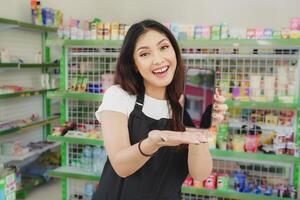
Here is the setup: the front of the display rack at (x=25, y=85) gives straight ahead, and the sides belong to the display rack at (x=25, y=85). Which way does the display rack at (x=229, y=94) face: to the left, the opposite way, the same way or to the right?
to the right

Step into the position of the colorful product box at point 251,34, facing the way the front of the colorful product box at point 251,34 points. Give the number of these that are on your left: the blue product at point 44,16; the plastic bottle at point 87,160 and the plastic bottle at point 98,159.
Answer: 0

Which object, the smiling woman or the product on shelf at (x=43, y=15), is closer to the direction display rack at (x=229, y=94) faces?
the smiling woman

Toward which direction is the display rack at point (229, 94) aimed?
toward the camera

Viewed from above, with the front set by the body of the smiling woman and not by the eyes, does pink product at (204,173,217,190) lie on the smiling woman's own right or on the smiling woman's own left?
on the smiling woman's own left

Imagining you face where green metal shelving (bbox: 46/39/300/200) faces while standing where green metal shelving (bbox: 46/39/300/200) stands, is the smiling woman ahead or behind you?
ahead

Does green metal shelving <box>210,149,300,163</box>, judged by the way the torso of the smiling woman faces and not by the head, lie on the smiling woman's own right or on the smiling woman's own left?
on the smiling woman's own left

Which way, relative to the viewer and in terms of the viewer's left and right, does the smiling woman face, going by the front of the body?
facing the viewer and to the right of the viewer

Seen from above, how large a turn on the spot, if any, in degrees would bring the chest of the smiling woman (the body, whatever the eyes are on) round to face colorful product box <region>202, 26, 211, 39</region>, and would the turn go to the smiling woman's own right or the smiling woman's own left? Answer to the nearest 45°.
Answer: approximately 135° to the smiling woman's own left

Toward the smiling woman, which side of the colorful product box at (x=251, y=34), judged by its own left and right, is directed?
front

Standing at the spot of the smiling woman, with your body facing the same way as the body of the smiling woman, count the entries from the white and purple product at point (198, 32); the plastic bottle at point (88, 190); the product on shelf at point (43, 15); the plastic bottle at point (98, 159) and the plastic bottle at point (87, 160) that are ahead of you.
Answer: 0

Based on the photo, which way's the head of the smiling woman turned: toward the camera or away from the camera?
toward the camera

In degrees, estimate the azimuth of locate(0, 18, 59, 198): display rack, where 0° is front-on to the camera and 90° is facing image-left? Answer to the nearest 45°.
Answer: approximately 315°

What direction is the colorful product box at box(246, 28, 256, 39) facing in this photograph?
toward the camera

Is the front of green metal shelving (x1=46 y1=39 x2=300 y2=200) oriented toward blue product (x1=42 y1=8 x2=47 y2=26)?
no

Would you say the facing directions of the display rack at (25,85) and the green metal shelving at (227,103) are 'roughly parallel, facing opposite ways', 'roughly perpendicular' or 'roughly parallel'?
roughly perpendicular
